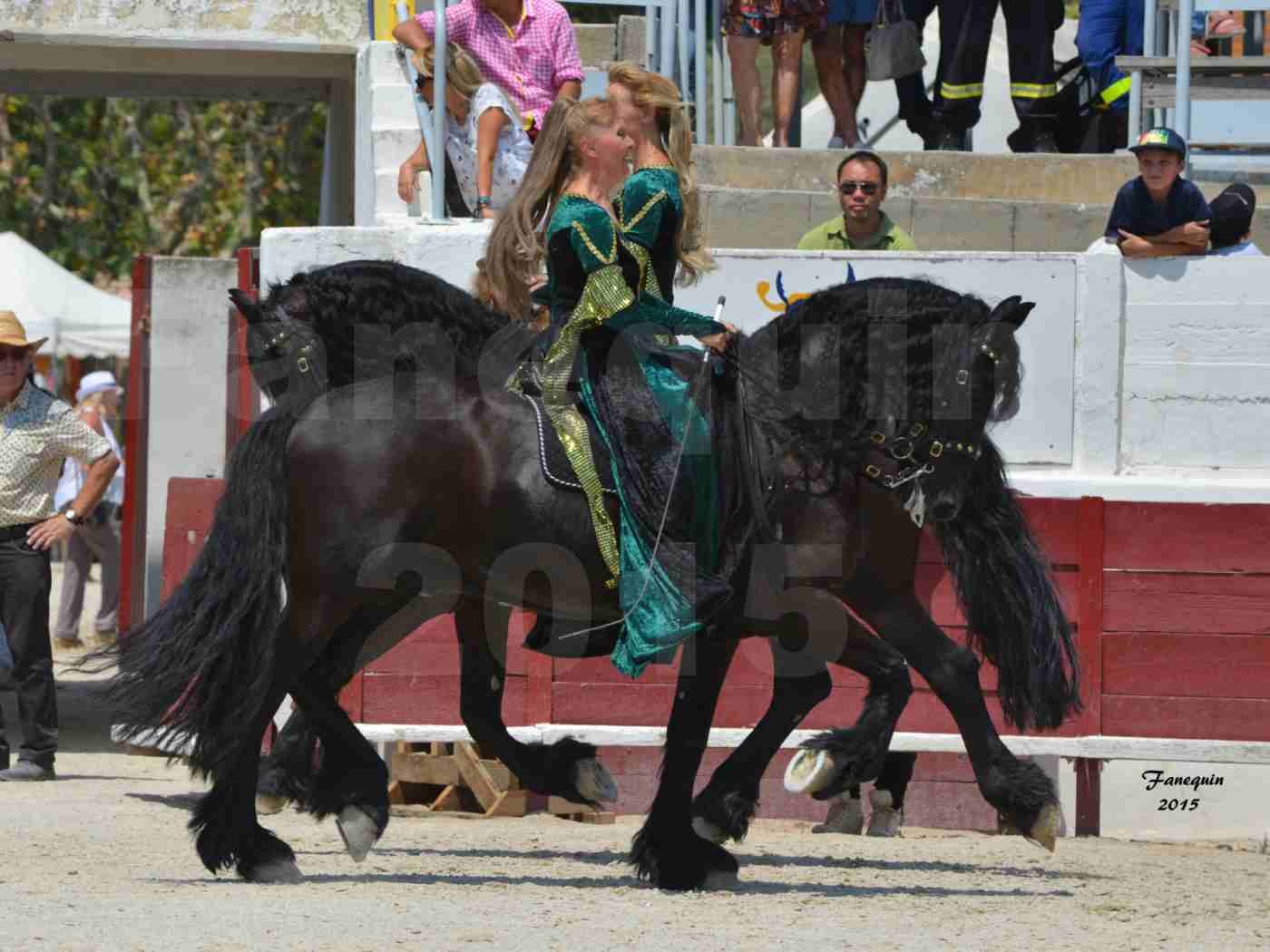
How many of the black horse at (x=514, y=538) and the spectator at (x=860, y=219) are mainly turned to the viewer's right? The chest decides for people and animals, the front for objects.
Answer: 1

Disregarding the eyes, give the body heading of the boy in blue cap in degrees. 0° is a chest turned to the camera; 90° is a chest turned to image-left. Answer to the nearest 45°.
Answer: approximately 0°

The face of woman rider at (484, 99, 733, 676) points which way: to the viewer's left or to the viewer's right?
to the viewer's right

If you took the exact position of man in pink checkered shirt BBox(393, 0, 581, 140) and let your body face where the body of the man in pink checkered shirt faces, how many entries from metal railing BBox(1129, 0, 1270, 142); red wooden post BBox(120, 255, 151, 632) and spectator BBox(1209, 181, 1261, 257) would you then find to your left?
2

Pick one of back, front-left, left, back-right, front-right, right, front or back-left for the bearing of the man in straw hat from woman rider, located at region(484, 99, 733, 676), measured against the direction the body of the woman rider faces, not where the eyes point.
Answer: back-left

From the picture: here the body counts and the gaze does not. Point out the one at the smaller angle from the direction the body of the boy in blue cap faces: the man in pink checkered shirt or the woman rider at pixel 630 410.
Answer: the woman rider

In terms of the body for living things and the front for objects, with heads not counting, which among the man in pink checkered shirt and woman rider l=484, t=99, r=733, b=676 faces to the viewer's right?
the woman rider

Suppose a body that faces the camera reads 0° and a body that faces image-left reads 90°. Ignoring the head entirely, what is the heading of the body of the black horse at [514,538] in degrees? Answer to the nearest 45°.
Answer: approximately 270°

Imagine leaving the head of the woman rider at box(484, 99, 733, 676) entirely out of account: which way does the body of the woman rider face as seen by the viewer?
to the viewer's right

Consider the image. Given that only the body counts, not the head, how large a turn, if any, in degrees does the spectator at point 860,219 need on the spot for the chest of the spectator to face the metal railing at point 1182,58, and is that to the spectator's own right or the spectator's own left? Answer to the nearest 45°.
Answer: approximately 135° to the spectator's own left

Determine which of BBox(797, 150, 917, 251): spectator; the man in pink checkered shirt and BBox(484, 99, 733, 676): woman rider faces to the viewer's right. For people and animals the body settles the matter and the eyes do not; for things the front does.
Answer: the woman rider
